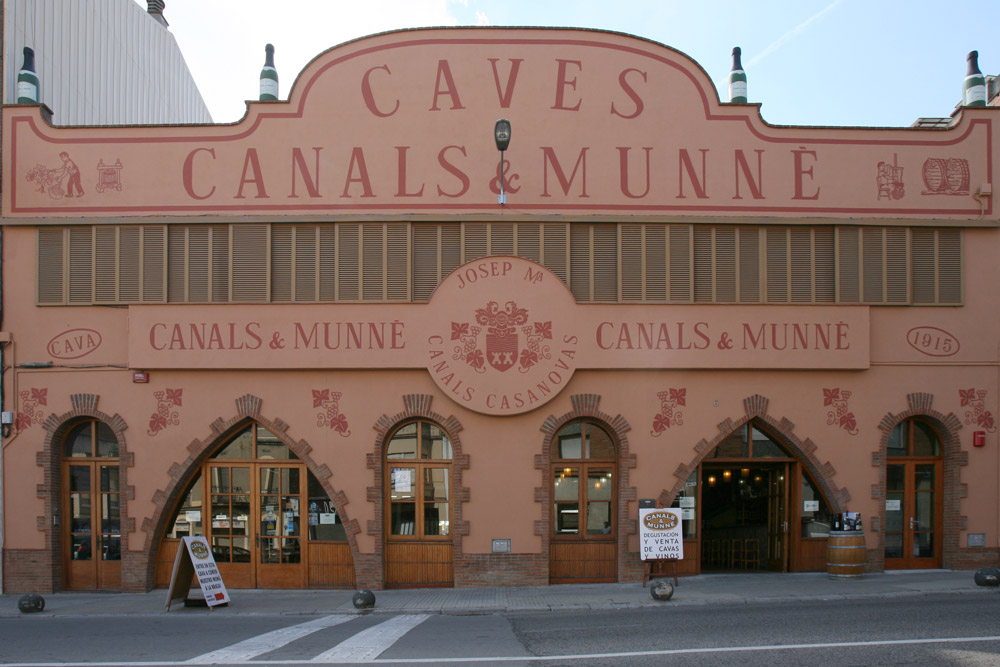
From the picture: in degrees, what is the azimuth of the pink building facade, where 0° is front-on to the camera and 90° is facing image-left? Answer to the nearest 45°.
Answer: approximately 0°

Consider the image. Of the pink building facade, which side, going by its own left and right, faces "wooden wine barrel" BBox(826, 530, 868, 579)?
left
